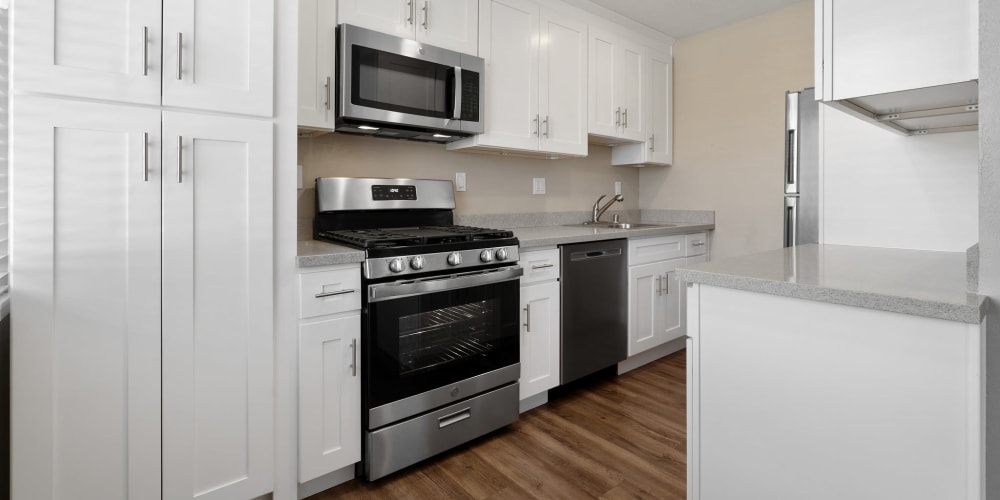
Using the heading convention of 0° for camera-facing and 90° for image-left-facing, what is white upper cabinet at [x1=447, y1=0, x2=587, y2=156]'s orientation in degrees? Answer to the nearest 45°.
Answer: approximately 315°

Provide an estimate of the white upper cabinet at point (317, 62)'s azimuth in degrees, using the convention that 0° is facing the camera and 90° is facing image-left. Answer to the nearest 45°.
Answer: approximately 315°

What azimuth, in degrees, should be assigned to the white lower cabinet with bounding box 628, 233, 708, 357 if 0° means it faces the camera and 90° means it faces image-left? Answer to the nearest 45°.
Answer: approximately 315°

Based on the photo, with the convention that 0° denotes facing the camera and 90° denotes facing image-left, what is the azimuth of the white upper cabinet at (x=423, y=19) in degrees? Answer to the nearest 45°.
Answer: approximately 315°

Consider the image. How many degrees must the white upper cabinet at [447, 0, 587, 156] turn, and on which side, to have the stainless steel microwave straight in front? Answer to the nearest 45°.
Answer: approximately 90° to its right

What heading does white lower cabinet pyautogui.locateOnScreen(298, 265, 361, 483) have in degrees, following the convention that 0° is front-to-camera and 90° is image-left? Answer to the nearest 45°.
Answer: approximately 315°

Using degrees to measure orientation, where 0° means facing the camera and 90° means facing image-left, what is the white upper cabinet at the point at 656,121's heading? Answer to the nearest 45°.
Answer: approximately 315°
